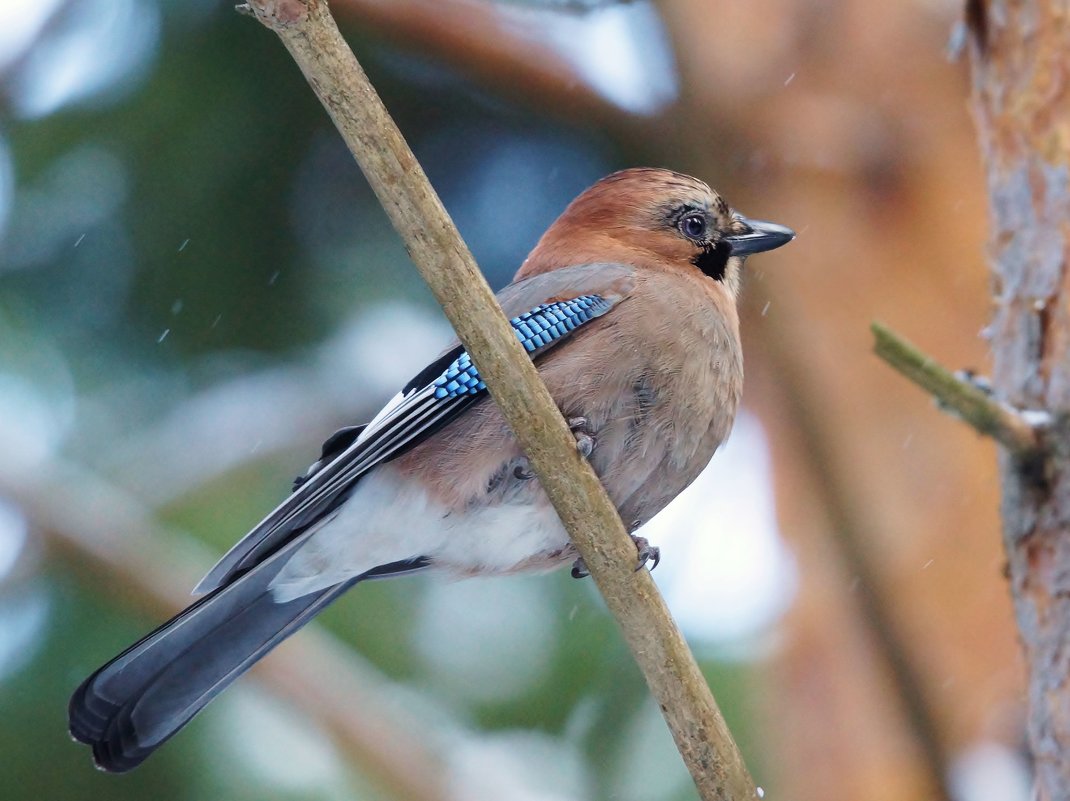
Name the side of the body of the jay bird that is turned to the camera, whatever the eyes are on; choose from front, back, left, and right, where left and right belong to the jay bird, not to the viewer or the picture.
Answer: right

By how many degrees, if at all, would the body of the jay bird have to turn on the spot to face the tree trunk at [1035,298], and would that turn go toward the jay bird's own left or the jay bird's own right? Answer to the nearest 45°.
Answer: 0° — it already faces it

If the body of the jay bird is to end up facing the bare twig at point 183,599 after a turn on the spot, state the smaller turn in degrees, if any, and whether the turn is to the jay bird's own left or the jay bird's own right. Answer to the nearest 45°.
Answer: approximately 135° to the jay bird's own left

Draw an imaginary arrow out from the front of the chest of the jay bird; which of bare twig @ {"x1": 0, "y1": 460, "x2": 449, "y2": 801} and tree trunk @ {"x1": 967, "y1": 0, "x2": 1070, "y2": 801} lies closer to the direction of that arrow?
the tree trunk
